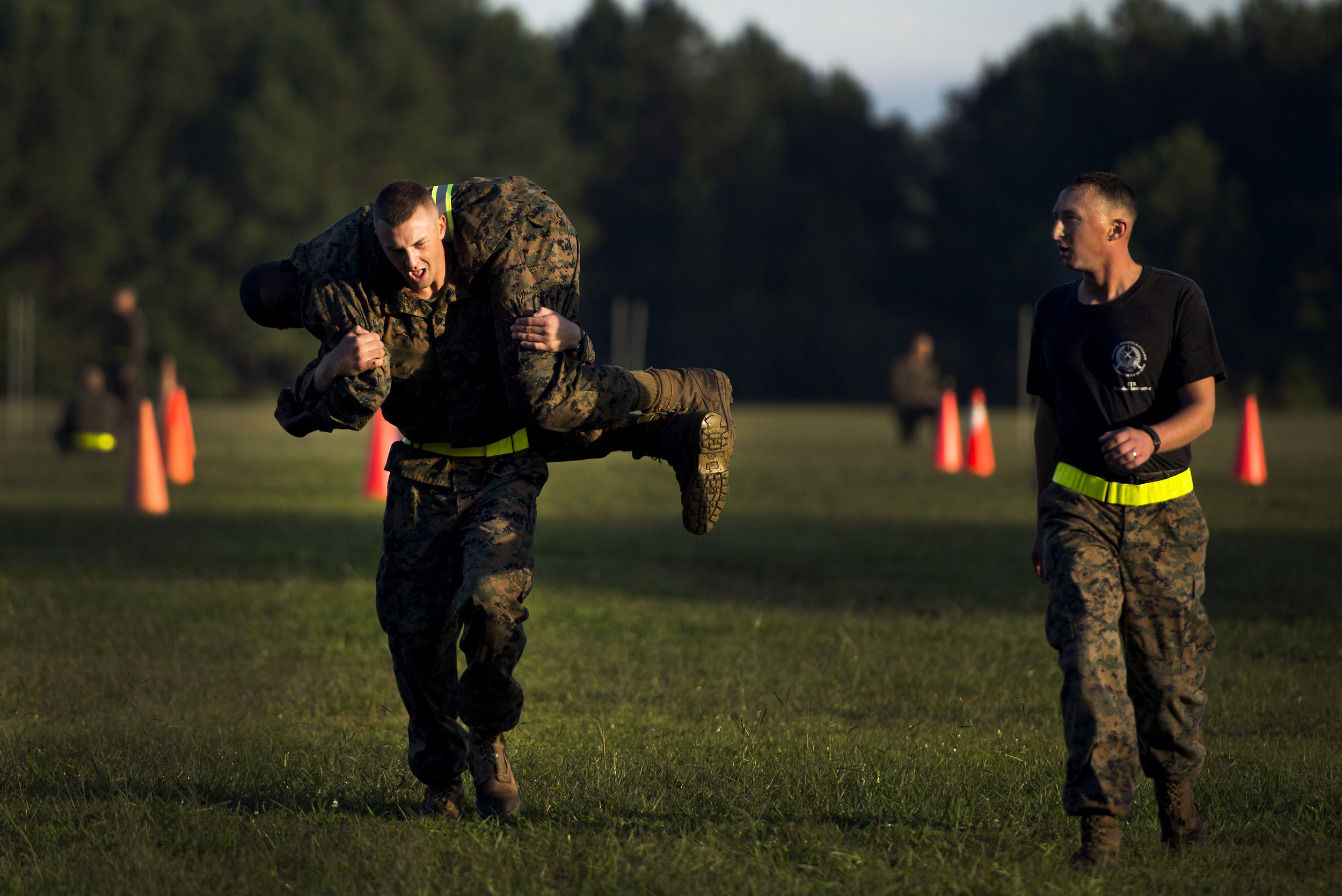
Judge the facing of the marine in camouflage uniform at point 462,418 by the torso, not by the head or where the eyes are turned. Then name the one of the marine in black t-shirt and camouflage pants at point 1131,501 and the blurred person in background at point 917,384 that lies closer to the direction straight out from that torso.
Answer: the marine in black t-shirt and camouflage pants

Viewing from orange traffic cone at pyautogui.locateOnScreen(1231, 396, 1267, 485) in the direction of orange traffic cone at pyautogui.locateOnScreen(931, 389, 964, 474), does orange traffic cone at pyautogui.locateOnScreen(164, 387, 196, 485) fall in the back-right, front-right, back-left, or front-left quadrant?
front-left

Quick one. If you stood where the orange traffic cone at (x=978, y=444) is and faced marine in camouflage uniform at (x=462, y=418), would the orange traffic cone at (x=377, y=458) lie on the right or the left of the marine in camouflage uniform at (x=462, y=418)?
right

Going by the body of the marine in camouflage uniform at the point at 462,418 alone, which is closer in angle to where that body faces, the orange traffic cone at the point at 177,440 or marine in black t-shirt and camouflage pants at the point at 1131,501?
the marine in black t-shirt and camouflage pants

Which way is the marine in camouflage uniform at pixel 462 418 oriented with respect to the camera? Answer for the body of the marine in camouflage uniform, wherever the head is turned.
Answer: toward the camera

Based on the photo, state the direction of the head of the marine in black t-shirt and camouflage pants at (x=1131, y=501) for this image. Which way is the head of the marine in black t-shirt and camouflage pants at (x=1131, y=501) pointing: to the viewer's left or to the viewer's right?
to the viewer's left

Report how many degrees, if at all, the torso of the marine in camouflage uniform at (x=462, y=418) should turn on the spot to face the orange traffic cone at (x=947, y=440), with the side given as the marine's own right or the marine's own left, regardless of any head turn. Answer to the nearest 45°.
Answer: approximately 180°

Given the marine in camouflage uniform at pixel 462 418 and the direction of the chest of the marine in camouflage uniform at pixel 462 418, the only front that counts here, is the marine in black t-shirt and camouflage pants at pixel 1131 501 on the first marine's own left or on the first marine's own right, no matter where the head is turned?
on the first marine's own left

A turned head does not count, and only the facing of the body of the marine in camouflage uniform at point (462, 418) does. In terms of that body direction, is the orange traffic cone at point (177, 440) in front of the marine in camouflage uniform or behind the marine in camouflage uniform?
behind

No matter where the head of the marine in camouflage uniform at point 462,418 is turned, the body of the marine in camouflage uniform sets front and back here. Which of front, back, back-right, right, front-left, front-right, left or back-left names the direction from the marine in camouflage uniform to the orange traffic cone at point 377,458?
back

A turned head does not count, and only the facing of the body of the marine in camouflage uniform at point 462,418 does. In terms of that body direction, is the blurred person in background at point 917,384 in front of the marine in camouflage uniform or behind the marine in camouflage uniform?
behind

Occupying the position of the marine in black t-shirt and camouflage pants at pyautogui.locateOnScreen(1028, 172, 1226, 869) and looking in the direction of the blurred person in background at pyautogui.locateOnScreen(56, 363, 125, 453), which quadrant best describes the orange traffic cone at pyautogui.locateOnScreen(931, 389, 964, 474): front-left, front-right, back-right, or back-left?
front-right

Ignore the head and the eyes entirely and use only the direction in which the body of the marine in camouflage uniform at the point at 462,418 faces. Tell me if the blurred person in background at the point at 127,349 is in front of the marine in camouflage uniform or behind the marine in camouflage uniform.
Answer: behind
